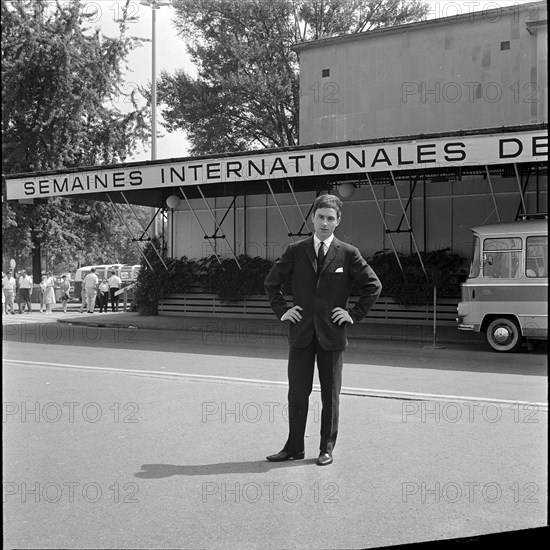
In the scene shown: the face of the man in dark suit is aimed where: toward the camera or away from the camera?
toward the camera

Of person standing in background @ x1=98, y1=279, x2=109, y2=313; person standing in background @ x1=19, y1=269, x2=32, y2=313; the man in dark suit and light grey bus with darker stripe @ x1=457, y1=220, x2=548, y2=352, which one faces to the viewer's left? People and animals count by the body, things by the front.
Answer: the light grey bus with darker stripe

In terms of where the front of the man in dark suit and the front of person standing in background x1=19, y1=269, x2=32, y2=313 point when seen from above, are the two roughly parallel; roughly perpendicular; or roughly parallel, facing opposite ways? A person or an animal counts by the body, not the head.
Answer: roughly parallel

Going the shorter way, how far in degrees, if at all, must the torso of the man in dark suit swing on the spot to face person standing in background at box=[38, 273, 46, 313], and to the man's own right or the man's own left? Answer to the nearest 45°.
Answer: approximately 135° to the man's own right

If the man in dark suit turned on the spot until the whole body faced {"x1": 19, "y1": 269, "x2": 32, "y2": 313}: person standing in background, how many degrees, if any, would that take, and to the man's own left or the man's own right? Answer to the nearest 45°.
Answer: approximately 135° to the man's own right

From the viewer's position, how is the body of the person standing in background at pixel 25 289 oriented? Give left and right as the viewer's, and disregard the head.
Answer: facing the viewer

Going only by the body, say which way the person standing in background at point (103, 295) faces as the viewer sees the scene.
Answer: toward the camera

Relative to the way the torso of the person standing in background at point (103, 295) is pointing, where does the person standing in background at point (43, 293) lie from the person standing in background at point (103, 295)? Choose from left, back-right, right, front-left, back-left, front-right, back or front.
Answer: front-right
